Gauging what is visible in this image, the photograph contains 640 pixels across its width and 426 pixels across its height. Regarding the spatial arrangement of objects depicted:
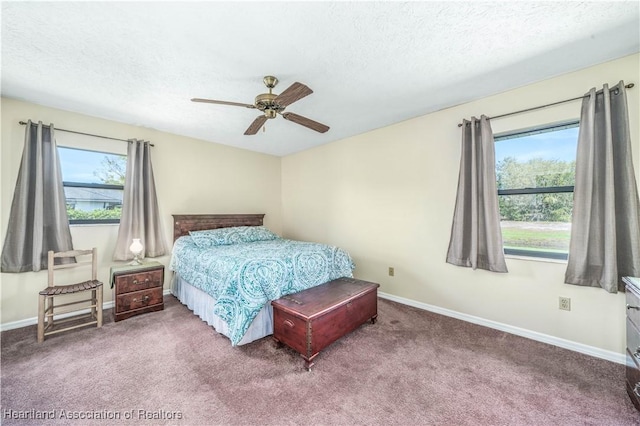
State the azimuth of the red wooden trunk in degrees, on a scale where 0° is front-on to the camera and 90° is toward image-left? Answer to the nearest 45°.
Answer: approximately 315°

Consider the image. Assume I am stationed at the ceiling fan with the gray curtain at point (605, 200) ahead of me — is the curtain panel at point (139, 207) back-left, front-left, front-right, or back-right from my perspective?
back-left

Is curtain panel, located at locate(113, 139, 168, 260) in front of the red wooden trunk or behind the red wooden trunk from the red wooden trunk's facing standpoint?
behind

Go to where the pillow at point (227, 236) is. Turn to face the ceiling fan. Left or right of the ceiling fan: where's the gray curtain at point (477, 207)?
left

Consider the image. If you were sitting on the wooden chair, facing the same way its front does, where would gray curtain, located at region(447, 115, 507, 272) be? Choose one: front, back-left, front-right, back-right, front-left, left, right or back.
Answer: front-left

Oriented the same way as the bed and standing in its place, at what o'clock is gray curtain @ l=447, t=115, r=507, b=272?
The gray curtain is roughly at 11 o'clock from the bed.

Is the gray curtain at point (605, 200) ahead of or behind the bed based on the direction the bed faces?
ahead

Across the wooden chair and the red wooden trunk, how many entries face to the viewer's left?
0

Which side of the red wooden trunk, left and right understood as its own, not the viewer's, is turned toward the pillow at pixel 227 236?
back

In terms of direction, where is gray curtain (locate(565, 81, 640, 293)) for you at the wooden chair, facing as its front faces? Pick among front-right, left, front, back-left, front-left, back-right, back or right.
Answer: front-left
